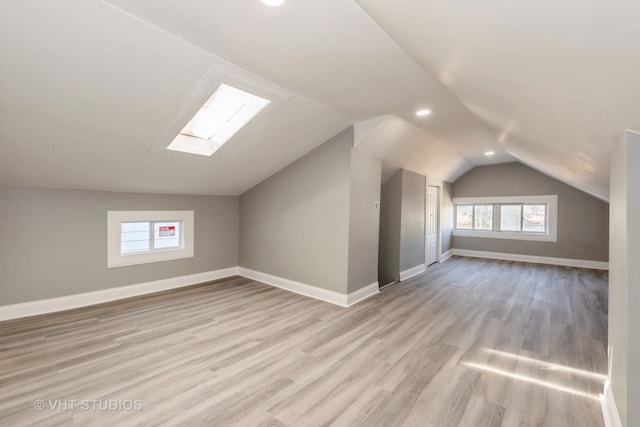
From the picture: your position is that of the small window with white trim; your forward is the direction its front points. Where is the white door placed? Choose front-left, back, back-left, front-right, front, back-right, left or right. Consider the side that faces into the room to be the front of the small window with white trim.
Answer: front-left

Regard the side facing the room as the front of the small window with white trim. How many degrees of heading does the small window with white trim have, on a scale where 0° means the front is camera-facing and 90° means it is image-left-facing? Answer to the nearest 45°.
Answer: approximately 315°

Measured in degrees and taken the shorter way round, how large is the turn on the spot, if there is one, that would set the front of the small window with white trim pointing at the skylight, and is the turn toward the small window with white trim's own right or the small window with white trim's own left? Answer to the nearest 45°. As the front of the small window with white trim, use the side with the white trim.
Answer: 0° — it already faces it

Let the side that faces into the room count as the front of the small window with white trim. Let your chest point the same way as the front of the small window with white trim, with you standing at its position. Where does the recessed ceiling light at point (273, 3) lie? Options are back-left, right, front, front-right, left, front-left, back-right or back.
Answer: front-right
